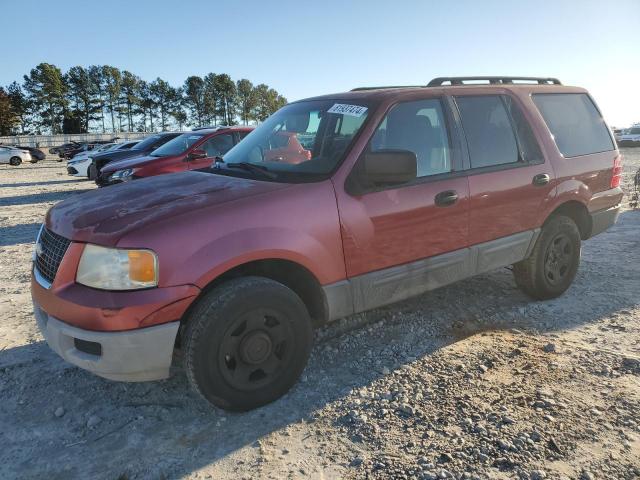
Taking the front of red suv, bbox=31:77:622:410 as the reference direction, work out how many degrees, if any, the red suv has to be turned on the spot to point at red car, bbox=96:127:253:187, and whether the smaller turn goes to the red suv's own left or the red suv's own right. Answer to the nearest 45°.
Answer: approximately 135° to the red suv's own right

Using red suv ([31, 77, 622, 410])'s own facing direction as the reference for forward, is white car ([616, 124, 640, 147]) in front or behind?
behind

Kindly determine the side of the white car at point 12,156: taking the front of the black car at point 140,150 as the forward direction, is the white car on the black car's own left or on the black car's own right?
on the black car's own right

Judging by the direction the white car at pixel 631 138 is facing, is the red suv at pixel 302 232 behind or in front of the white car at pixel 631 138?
in front

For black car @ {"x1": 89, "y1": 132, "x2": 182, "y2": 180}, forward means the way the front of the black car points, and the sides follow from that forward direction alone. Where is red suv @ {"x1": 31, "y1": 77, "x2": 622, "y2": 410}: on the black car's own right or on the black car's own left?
on the black car's own left

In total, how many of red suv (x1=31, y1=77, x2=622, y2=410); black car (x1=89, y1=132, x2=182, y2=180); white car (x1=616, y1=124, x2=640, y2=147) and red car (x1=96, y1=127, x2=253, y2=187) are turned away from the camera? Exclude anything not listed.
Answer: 0

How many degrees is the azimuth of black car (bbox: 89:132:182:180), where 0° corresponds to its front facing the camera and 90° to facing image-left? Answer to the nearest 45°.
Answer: approximately 45°

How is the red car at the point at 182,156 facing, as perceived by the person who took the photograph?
facing the viewer and to the left of the viewer

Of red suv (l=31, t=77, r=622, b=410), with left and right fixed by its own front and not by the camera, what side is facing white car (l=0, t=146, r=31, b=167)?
right

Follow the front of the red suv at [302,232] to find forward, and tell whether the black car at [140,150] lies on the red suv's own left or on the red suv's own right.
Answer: on the red suv's own right

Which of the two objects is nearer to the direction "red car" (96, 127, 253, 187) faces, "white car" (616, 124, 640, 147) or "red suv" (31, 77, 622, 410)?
the red suv

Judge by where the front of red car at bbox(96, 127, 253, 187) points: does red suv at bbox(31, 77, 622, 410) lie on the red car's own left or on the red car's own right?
on the red car's own left

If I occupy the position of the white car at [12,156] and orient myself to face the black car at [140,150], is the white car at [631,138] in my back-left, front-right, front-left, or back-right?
front-left

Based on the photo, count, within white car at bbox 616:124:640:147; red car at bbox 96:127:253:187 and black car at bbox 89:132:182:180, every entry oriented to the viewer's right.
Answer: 0
